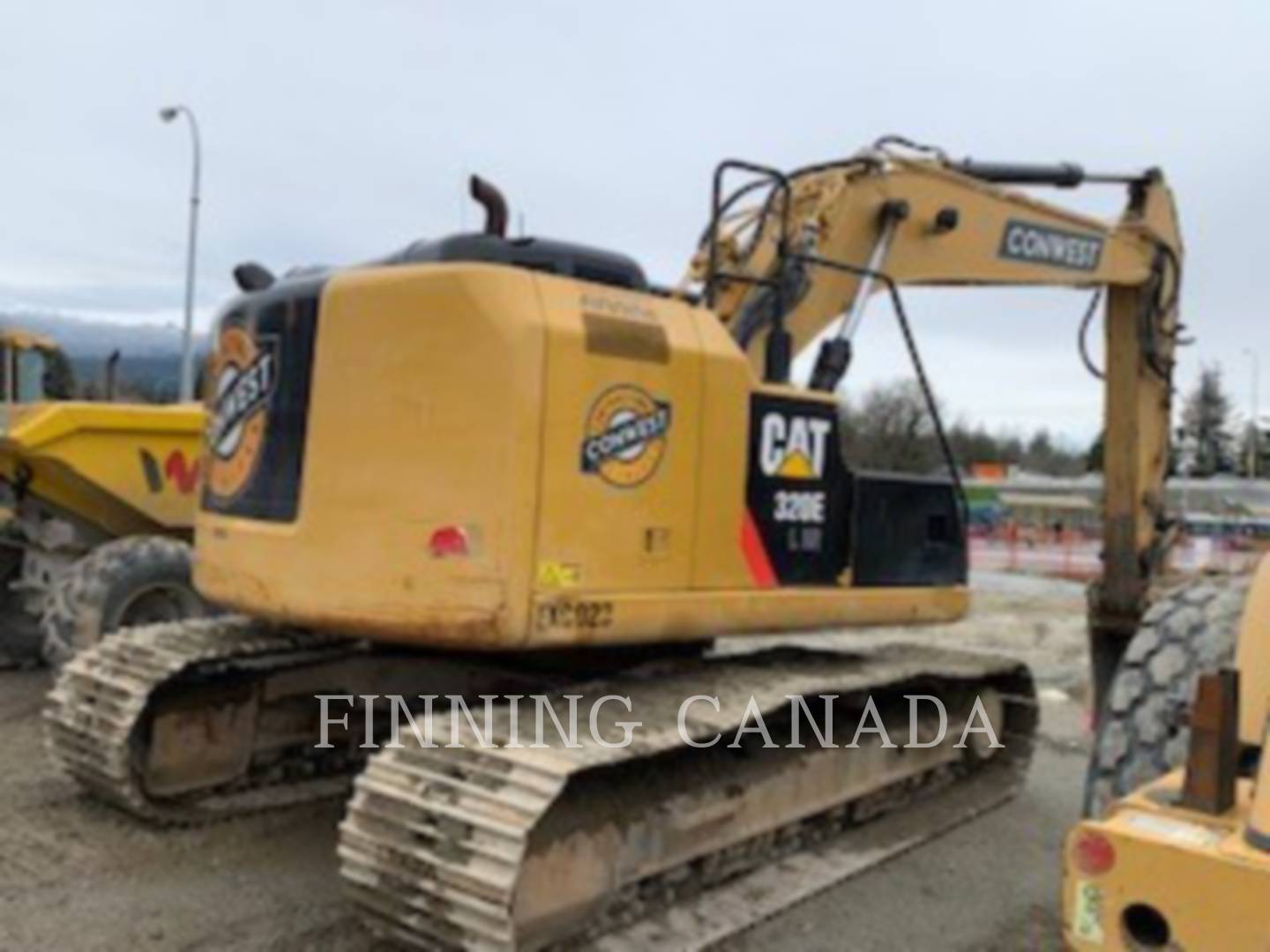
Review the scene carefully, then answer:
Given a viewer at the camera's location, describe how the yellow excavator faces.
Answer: facing away from the viewer and to the right of the viewer

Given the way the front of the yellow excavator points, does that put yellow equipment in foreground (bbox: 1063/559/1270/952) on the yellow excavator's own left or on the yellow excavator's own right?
on the yellow excavator's own right

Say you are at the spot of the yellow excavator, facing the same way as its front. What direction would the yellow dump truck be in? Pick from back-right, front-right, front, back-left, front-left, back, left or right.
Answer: left
